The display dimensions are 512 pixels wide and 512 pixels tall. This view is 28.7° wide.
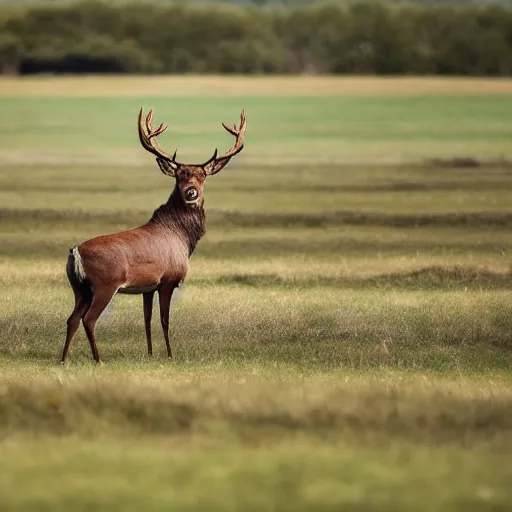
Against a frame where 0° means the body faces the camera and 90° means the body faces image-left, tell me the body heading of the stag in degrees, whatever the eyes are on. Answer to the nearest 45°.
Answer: approximately 225°
